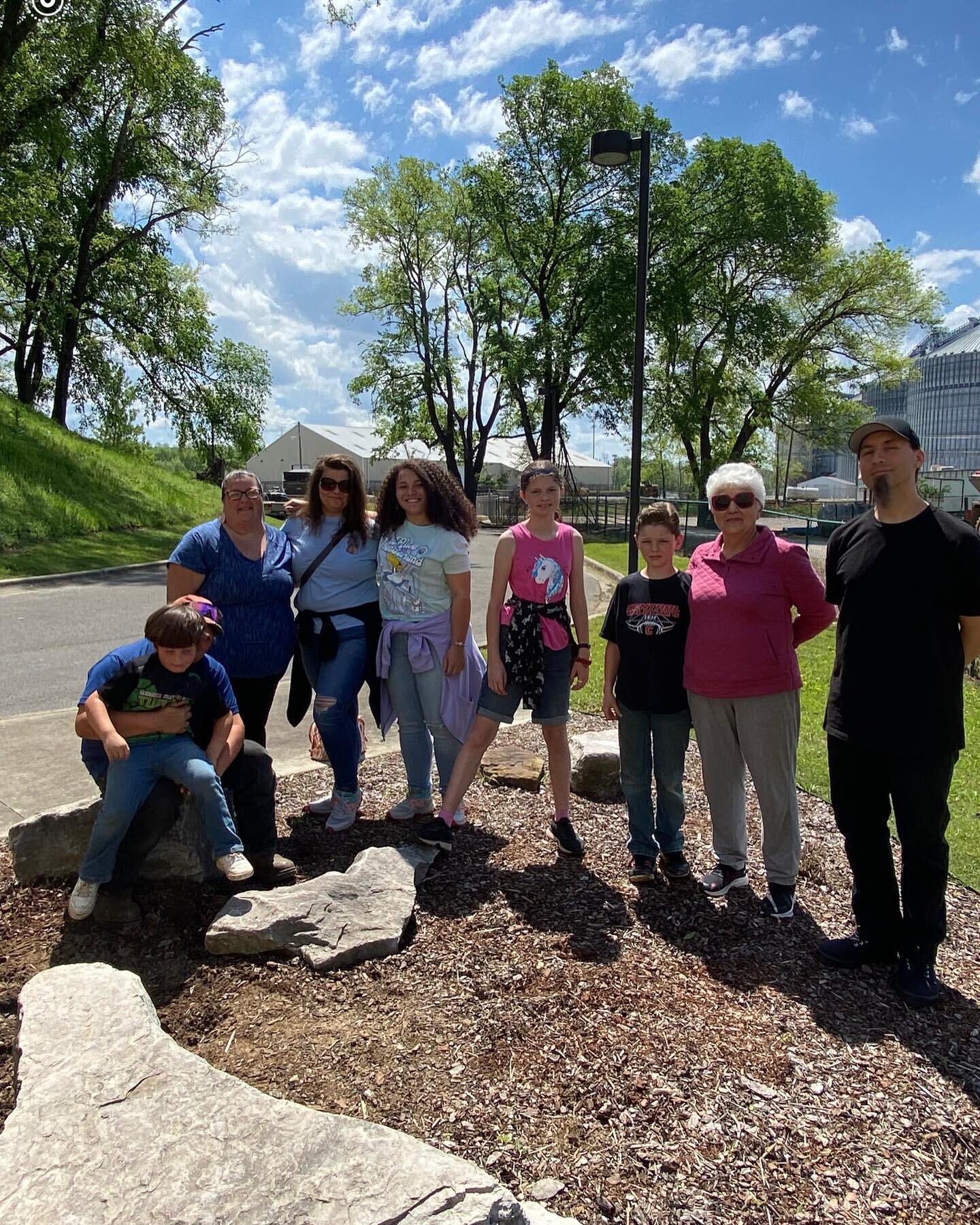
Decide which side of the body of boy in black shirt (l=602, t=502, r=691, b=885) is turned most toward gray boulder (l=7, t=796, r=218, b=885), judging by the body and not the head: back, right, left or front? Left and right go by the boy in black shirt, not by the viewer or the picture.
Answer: right

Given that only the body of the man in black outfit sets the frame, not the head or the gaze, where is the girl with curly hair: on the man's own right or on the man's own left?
on the man's own right

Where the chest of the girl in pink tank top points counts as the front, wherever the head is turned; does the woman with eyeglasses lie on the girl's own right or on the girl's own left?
on the girl's own right

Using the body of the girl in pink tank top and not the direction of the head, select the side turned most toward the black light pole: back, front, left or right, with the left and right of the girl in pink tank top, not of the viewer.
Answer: back

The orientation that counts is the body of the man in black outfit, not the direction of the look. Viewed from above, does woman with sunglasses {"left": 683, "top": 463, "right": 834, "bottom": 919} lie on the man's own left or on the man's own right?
on the man's own right

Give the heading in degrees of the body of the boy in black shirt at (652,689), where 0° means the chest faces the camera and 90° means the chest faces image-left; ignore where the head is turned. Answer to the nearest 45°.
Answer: approximately 0°

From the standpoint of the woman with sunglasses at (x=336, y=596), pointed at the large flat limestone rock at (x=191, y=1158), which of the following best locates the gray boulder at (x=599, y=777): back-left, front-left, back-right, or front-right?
back-left

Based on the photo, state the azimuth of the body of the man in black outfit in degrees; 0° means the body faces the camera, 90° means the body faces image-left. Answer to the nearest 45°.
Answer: approximately 0°

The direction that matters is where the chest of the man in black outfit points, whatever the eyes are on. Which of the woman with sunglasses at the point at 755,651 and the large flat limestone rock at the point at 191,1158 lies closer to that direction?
the large flat limestone rock
